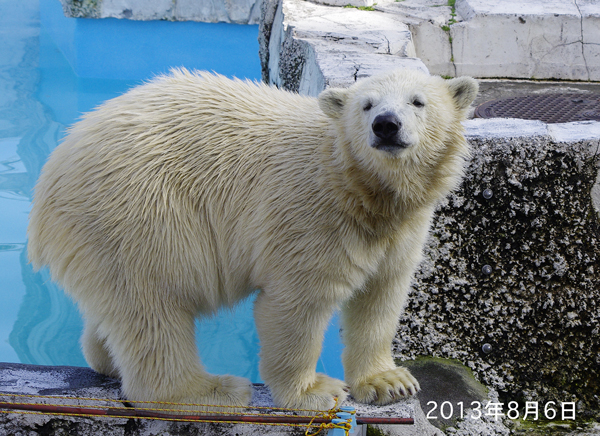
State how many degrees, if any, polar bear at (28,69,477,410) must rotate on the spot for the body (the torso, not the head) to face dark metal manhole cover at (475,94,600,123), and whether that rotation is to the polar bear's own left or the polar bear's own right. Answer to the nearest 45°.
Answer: approximately 90° to the polar bear's own left

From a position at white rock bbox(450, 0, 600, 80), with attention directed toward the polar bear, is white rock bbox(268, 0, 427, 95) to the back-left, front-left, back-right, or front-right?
front-right

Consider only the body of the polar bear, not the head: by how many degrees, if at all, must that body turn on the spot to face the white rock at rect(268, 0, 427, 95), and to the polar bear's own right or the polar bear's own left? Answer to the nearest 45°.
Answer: approximately 135° to the polar bear's own left

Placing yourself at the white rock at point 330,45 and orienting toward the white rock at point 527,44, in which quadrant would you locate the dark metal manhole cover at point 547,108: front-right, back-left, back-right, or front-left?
front-right

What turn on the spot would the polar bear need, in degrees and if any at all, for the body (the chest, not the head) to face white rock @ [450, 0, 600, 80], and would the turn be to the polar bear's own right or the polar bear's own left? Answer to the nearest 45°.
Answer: approximately 90° to the polar bear's own left

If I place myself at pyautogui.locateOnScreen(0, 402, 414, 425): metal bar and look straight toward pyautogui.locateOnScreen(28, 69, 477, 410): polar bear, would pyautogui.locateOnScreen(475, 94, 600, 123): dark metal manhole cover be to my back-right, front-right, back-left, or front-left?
front-right

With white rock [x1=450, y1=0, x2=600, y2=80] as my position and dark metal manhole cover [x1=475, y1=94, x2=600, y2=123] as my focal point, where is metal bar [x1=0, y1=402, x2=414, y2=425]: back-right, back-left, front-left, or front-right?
front-right
